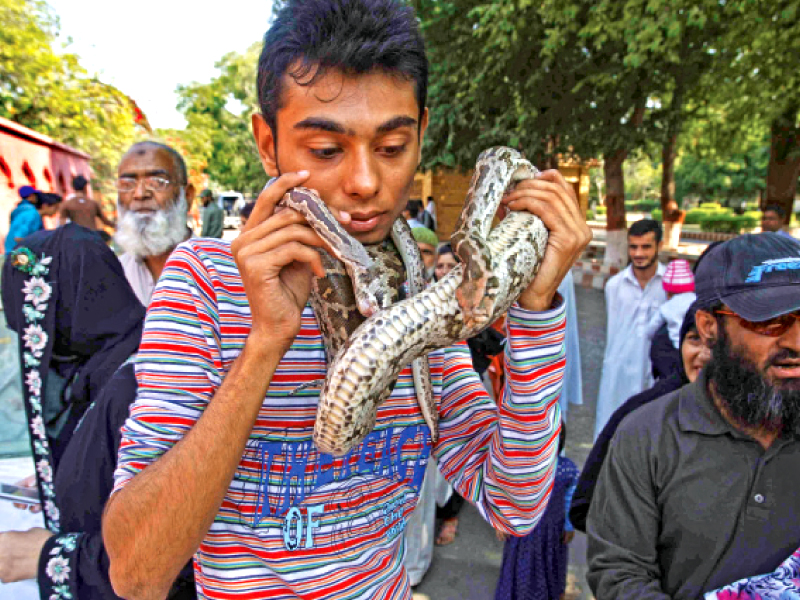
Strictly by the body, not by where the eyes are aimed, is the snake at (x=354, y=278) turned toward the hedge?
no

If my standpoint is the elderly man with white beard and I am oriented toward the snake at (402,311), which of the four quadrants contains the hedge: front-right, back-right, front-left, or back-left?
back-left

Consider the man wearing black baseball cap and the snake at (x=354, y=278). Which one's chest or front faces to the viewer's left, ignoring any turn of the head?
the snake

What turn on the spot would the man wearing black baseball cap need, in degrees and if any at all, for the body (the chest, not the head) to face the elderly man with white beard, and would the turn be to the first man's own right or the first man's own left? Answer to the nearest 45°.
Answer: approximately 135° to the first man's own right
